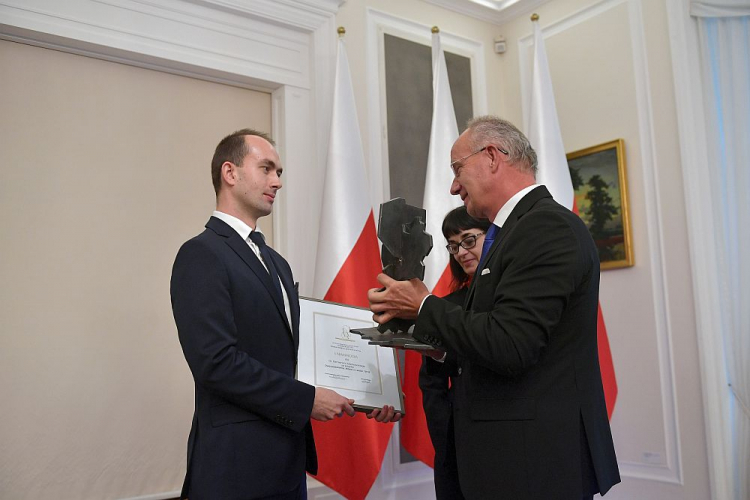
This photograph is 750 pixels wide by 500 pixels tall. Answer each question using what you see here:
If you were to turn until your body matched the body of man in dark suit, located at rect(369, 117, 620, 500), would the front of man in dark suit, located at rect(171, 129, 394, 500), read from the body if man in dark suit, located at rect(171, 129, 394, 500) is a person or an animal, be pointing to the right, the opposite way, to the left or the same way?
the opposite way

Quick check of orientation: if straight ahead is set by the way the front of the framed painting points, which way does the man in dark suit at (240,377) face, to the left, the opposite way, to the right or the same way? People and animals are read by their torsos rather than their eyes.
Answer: to the left

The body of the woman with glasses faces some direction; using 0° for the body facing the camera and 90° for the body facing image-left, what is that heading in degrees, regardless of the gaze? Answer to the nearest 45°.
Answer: approximately 45°

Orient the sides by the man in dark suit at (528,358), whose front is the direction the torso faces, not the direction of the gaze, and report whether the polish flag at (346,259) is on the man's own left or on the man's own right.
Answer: on the man's own right

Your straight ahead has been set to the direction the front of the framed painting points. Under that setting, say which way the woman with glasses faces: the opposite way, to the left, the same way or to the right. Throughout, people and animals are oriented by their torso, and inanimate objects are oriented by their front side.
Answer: the same way

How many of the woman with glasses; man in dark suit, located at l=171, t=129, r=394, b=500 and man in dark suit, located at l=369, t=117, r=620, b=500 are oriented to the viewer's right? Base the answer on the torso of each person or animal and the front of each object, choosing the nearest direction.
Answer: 1

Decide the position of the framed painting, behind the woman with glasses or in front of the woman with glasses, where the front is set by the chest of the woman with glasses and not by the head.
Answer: behind

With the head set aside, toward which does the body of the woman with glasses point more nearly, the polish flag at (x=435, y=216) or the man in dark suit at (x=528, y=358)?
the man in dark suit

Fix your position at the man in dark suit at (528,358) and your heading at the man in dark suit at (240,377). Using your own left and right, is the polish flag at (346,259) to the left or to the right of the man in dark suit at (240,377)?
right

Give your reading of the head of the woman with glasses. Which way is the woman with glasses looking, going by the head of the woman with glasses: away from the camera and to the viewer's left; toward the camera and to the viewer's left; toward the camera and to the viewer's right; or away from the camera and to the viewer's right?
toward the camera and to the viewer's left

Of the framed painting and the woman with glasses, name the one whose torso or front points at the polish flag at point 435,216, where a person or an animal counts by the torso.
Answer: the framed painting

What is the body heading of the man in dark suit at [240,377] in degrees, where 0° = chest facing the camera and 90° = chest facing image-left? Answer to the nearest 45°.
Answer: approximately 270°

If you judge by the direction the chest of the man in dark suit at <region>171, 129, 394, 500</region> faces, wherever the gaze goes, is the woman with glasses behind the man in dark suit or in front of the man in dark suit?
in front

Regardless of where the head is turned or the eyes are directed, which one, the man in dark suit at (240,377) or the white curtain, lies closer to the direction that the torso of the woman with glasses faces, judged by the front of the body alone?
the man in dark suit

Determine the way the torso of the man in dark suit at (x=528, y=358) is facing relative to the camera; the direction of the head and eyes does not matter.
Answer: to the viewer's left
